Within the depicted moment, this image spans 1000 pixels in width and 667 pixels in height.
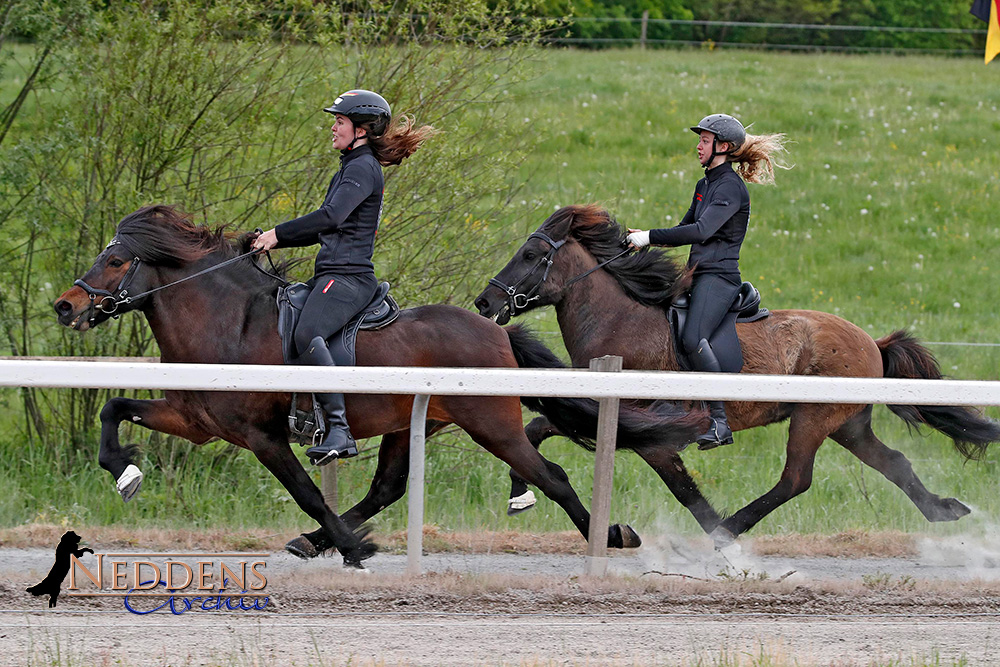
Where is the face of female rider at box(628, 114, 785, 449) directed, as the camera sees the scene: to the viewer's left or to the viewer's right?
to the viewer's left

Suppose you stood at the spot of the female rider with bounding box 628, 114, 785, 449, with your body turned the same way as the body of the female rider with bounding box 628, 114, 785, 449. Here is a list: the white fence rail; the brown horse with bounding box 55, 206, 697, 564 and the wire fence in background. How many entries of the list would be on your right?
1

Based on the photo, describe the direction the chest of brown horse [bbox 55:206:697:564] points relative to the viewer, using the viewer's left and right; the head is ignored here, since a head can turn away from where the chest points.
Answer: facing to the left of the viewer

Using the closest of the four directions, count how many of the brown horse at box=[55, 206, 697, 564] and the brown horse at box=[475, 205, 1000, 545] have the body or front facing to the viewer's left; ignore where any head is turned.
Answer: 2

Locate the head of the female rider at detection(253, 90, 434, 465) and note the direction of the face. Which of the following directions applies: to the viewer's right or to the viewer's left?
to the viewer's left

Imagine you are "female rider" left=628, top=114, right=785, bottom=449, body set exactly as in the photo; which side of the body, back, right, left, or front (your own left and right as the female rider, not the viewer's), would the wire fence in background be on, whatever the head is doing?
right

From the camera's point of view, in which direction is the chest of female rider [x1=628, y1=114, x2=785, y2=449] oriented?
to the viewer's left

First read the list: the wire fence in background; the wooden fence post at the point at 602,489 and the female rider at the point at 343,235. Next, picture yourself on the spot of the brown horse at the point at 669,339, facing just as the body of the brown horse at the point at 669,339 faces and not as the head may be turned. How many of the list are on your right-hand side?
1

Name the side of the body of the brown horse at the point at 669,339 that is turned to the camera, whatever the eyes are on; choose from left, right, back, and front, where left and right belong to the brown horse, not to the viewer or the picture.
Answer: left

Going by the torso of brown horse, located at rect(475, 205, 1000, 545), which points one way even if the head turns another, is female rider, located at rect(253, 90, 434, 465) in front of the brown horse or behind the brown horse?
in front

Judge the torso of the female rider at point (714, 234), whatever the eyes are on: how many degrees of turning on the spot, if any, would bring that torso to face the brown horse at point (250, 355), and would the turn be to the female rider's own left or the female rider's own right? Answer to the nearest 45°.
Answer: approximately 45° to the female rider's own left

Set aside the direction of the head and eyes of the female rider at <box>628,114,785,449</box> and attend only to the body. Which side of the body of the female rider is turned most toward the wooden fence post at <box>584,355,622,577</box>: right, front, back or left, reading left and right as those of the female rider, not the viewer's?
left

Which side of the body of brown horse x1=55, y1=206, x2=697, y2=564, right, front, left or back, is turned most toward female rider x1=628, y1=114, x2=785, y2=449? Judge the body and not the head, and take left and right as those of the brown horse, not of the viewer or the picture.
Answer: back

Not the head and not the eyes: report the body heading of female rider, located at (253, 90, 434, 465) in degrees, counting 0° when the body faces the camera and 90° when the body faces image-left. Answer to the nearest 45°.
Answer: approximately 90°

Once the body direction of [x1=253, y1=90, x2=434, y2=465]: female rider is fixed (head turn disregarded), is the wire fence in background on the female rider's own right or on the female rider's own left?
on the female rider's own right
